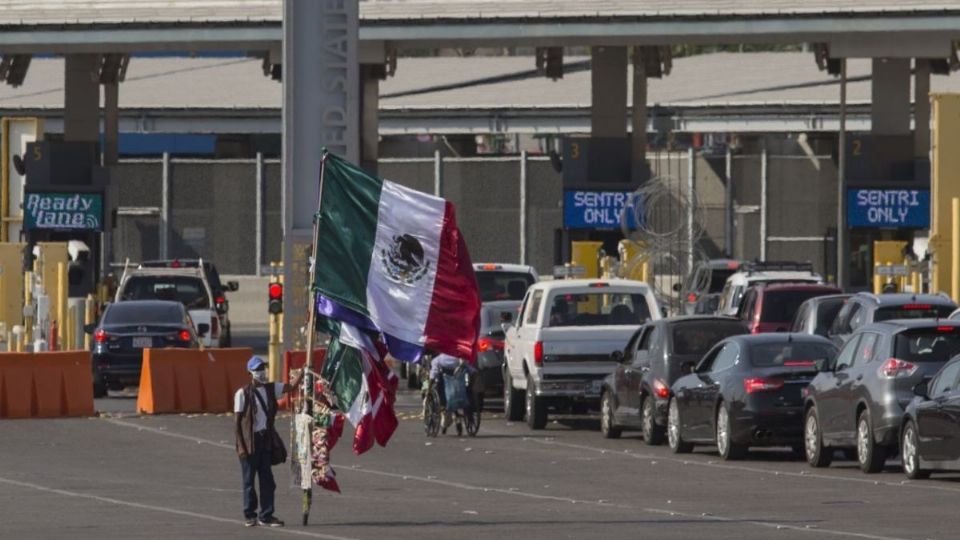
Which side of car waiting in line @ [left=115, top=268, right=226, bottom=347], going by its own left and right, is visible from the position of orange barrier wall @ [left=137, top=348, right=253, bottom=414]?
back

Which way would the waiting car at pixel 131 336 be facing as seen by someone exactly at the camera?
facing away from the viewer

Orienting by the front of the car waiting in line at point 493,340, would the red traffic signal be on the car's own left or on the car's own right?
on the car's own left

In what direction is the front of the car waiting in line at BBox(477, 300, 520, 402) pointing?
away from the camera

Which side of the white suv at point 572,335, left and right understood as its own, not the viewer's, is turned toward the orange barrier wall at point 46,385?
left

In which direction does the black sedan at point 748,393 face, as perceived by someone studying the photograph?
facing away from the viewer and to the left of the viewer

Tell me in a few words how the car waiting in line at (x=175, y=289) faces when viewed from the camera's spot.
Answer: facing away from the viewer

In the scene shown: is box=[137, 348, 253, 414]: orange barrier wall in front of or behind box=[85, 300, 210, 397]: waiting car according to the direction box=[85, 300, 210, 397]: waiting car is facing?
behind

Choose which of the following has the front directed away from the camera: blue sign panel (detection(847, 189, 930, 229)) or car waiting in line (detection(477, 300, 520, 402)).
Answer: the car waiting in line

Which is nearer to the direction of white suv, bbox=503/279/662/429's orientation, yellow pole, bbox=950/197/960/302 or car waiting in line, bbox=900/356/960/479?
the yellow pole

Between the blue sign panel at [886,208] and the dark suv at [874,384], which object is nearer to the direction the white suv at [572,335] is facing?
the blue sign panel

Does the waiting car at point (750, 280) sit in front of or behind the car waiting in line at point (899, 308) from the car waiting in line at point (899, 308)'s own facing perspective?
in front

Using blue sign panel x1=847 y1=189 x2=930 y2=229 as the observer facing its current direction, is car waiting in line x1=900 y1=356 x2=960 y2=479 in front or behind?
in front
